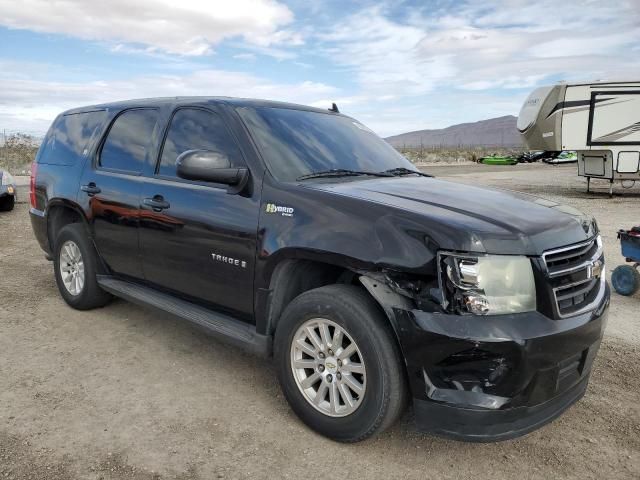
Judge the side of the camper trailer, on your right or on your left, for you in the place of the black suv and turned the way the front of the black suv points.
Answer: on your left

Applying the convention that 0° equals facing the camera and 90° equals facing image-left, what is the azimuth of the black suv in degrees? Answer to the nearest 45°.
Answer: approximately 315°
